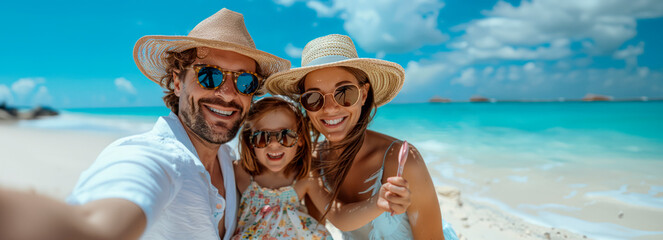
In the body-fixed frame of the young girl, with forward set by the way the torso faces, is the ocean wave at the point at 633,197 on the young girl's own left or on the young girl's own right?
on the young girl's own left

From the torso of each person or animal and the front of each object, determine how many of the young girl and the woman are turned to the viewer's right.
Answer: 0

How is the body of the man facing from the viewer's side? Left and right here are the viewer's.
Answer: facing the viewer and to the right of the viewer

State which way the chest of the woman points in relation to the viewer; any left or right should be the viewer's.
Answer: facing the viewer and to the left of the viewer

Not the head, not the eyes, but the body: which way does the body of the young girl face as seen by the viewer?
toward the camera

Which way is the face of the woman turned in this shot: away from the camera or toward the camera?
toward the camera

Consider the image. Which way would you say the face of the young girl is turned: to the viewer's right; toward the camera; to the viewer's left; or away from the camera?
toward the camera
